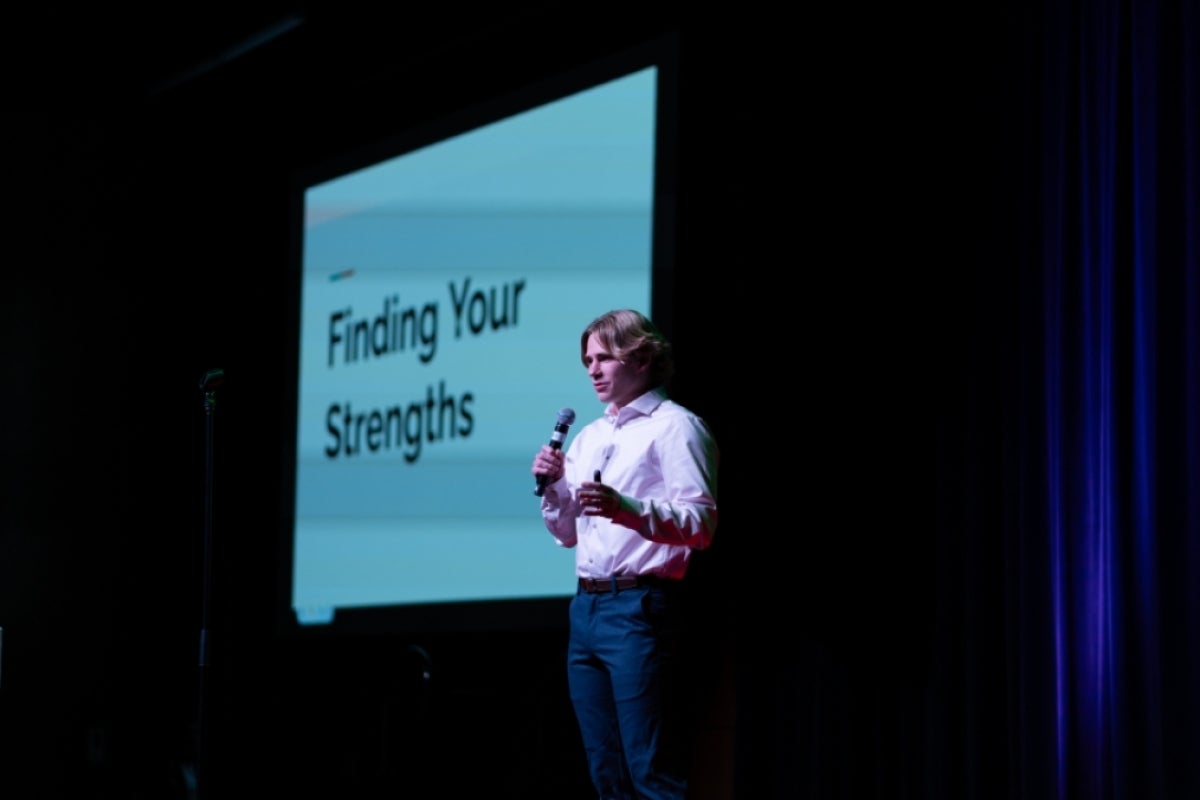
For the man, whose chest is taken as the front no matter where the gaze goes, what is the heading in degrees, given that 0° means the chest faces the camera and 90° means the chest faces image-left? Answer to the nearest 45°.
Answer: approximately 45°
